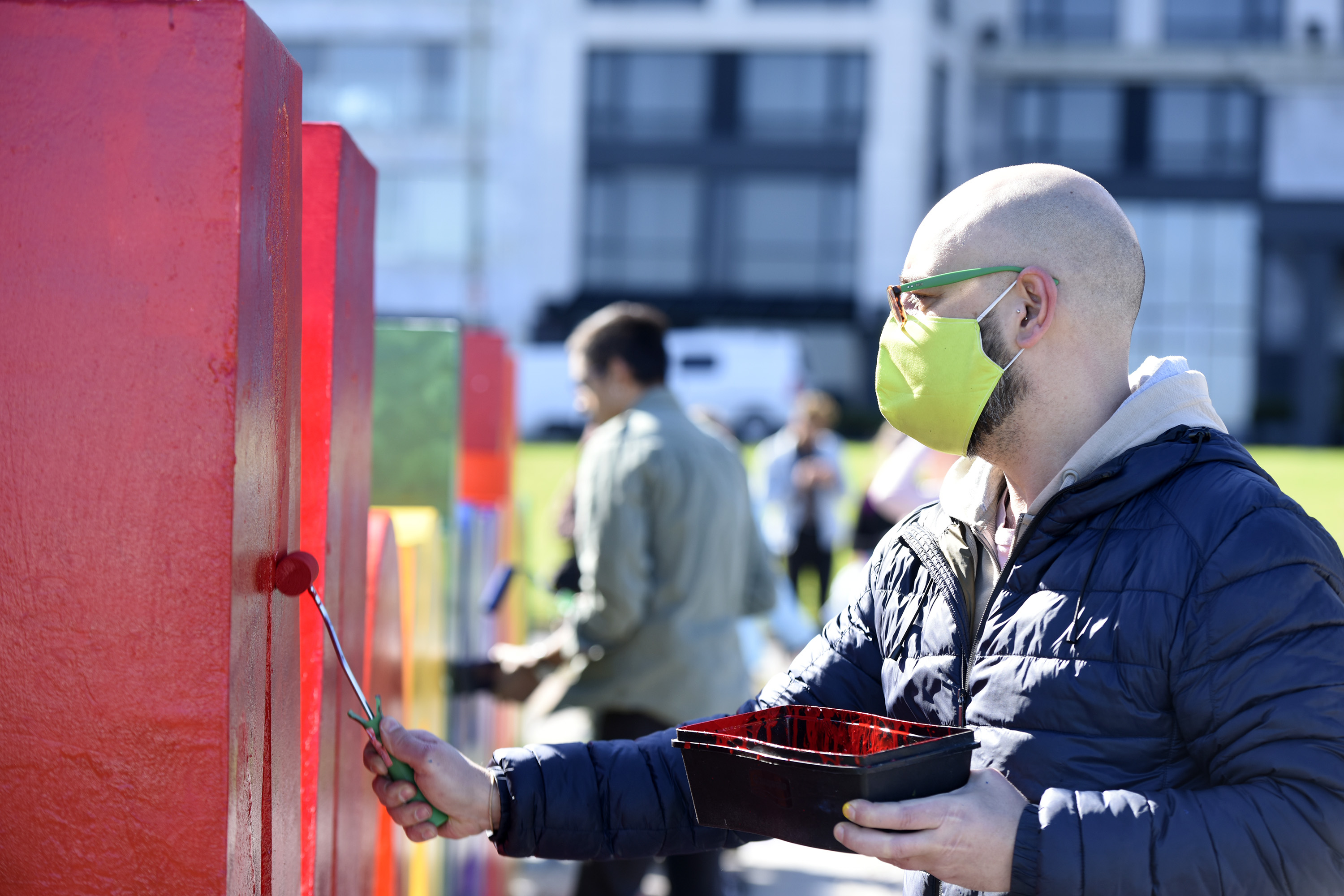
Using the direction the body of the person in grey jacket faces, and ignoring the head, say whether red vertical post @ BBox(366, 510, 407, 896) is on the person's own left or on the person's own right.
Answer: on the person's own left

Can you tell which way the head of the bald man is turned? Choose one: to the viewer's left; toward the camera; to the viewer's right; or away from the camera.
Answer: to the viewer's left

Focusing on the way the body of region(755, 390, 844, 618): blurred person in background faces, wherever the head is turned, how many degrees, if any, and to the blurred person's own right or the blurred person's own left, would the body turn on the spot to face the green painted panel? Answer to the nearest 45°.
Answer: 0° — they already face it

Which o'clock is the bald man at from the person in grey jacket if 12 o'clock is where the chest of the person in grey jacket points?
The bald man is roughly at 7 o'clock from the person in grey jacket.

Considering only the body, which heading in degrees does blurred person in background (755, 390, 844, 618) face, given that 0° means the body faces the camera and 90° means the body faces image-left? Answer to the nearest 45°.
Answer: approximately 0°

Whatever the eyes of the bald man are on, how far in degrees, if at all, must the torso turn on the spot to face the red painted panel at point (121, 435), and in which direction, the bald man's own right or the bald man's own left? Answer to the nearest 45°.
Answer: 0° — they already face it

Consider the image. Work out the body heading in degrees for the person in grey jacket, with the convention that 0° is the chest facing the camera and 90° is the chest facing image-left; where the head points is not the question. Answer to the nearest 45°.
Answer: approximately 135°

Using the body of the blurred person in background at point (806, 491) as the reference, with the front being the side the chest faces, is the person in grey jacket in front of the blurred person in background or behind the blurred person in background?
in front
